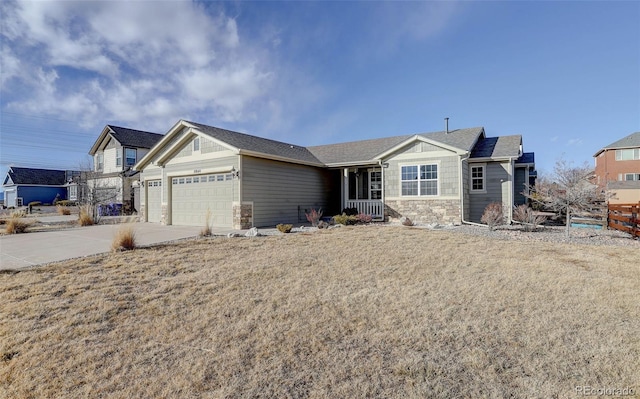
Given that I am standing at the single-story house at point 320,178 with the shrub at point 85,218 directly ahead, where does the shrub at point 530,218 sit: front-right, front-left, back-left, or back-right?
back-left

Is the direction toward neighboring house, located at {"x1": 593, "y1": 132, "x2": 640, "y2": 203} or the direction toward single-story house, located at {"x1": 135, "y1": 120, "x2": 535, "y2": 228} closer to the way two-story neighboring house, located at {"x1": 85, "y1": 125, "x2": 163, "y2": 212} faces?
the single-story house

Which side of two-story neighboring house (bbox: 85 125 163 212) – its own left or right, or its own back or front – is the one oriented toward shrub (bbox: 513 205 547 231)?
left

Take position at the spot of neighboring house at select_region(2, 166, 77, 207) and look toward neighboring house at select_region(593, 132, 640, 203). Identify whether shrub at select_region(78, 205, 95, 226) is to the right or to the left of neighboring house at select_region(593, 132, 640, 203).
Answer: right

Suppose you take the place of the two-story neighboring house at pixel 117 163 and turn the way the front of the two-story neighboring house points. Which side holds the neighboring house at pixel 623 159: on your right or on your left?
on your left

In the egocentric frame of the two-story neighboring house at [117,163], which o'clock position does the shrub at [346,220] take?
The shrub is roughly at 10 o'clock from the two-story neighboring house.

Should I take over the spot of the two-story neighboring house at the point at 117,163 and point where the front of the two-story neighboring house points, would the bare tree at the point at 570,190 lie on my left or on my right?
on my left

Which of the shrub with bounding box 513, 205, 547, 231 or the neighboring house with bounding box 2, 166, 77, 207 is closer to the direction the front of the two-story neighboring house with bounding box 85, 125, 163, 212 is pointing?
the shrub

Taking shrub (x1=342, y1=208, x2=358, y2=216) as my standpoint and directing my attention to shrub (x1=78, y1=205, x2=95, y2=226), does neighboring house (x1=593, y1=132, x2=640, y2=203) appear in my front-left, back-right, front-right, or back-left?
back-right

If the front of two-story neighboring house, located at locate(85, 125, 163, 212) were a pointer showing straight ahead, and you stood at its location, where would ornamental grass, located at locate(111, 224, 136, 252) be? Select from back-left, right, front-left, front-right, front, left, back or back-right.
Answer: front-left

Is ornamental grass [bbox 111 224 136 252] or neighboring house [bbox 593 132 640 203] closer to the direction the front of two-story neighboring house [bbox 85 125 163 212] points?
the ornamental grass

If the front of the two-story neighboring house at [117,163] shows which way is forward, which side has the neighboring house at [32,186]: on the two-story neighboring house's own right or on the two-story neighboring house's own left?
on the two-story neighboring house's own right
